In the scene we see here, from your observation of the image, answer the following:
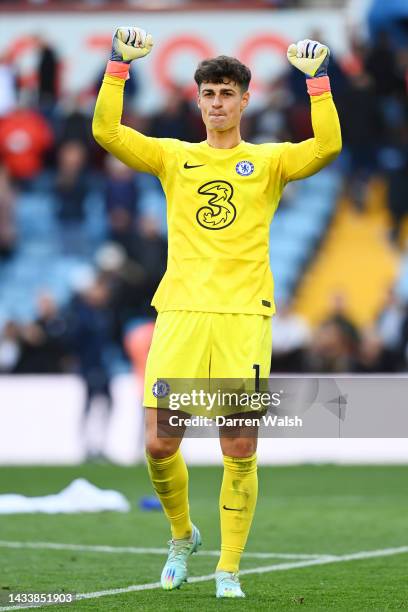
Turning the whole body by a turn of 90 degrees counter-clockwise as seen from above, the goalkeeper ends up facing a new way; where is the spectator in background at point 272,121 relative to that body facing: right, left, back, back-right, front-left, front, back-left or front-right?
left

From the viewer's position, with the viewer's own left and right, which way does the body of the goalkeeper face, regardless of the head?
facing the viewer

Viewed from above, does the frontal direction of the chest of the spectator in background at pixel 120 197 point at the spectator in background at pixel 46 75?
no

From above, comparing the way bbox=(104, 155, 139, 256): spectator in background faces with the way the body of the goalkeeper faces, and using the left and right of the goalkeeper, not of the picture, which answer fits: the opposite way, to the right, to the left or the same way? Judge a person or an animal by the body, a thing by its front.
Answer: the same way

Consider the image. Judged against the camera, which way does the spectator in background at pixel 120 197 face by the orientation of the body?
toward the camera

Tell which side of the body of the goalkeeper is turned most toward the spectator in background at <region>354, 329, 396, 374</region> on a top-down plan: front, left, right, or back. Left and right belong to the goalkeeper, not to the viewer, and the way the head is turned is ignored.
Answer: back

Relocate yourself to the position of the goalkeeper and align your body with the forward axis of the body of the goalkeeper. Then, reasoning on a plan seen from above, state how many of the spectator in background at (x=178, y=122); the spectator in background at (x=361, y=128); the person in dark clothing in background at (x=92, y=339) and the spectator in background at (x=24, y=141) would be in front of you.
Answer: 0

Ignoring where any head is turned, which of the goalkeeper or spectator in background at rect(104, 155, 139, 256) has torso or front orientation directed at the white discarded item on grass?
the spectator in background

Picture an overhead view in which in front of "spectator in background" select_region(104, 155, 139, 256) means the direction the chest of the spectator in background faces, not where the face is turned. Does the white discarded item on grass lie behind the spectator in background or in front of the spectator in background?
in front

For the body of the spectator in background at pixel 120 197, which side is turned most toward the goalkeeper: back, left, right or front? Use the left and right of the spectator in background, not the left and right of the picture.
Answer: front

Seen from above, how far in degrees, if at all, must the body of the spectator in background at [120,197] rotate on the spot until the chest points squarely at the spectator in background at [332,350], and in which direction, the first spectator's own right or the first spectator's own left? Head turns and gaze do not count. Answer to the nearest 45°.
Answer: approximately 45° to the first spectator's own left

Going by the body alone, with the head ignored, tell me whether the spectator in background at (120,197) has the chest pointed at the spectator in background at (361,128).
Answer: no

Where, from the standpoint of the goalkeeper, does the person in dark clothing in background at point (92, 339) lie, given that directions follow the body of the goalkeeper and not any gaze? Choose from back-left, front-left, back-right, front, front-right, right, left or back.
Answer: back

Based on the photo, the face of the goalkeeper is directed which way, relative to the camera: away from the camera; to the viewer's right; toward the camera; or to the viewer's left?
toward the camera

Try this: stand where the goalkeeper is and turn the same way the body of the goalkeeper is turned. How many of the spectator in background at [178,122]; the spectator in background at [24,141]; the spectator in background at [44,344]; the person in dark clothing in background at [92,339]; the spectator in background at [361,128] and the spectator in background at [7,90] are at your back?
6

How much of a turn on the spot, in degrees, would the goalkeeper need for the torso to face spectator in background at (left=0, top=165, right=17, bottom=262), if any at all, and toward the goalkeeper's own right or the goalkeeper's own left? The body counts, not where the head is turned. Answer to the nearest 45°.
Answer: approximately 180°

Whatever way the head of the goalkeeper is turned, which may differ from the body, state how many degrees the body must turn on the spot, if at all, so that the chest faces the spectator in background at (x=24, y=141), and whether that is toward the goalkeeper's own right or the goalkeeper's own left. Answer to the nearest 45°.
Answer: approximately 180°

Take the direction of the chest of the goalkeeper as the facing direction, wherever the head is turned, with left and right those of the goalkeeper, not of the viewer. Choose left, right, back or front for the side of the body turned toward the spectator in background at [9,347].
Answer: back

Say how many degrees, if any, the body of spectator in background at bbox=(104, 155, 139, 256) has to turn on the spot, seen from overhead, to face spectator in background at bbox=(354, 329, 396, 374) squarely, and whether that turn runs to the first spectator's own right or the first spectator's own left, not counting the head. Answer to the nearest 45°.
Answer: approximately 45° to the first spectator's own left

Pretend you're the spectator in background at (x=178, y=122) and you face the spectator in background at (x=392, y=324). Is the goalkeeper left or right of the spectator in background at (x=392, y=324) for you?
right
